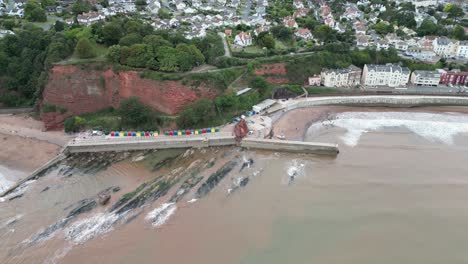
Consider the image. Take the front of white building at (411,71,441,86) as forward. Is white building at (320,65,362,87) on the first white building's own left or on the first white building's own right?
on the first white building's own right

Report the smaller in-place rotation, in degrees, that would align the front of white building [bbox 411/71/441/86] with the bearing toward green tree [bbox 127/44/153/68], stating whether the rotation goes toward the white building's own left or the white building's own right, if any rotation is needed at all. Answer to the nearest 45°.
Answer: approximately 45° to the white building's own right

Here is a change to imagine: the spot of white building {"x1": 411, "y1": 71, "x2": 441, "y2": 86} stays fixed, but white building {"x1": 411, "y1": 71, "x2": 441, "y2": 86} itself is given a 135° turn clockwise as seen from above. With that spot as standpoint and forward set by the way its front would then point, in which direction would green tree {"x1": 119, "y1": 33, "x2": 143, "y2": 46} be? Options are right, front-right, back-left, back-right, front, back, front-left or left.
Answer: left

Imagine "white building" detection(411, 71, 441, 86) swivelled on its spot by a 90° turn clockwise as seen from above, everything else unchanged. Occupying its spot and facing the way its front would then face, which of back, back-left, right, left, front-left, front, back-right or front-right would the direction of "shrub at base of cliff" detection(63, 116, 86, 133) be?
front-left

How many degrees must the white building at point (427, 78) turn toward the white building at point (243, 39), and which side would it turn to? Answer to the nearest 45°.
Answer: approximately 90° to its right

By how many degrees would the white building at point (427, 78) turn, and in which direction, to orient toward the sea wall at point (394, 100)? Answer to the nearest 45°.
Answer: approximately 45° to its right

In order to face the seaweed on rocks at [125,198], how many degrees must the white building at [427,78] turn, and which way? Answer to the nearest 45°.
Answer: approximately 45° to its right

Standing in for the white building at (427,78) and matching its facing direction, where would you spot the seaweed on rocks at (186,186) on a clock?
The seaweed on rocks is roughly at 1 o'clock from the white building.

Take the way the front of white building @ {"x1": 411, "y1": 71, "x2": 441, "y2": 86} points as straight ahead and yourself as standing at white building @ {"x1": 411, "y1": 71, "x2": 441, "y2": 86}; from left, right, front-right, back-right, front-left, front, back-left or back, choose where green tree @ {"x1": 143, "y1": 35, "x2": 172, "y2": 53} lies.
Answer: front-right

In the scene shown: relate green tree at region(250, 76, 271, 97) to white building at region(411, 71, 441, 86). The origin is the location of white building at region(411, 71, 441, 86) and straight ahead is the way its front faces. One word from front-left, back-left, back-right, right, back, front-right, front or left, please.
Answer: front-right

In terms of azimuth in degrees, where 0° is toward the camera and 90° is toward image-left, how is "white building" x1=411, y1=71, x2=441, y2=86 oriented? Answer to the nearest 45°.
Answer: approximately 0°

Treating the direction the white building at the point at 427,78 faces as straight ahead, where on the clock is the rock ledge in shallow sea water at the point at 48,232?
The rock ledge in shallow sea water is roughly at 1 o'clock from the white building.

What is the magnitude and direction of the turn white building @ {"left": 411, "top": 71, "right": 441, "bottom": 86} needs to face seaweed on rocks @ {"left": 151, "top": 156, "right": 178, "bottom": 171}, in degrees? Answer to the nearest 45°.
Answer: approximately 45° to its right

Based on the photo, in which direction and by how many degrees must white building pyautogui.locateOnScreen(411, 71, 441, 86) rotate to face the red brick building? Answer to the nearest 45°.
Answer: approximately 135° to its left
